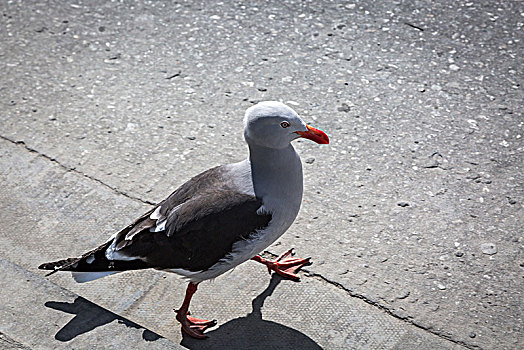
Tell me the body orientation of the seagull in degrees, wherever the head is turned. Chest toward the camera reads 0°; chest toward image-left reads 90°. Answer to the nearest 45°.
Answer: approximately 270°

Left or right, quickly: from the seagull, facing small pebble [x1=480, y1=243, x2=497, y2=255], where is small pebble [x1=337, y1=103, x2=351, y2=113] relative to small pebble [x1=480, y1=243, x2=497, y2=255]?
left

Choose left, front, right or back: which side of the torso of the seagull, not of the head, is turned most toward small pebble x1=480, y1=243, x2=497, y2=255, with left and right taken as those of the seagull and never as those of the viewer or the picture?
front

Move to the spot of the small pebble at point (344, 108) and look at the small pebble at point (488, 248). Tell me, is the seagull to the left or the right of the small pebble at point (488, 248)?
right

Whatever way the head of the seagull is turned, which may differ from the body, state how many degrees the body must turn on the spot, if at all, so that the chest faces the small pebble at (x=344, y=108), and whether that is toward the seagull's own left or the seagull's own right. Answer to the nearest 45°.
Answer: approximately 45° to the seagull's own left
